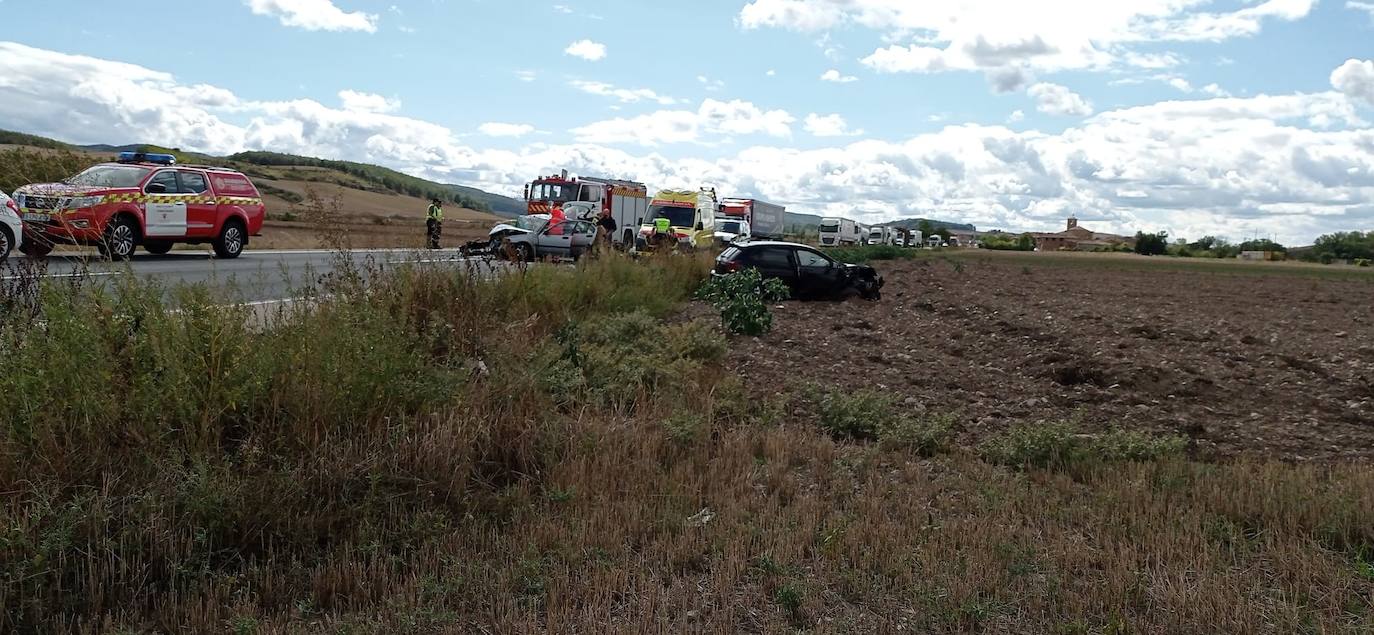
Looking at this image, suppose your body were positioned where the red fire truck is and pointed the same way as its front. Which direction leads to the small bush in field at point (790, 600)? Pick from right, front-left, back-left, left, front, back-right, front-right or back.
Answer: front-left

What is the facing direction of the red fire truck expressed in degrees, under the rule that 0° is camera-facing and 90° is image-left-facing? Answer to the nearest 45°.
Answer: approximately 45°

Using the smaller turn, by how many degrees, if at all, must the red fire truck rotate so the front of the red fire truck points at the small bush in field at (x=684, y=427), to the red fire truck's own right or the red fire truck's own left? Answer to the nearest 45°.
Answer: approximately 45° to the red fire truck's own left

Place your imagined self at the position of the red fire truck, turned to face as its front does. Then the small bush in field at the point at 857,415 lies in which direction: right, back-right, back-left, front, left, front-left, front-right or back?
front-left

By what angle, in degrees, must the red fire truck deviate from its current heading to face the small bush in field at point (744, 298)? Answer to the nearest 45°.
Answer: approximately 45° to its left

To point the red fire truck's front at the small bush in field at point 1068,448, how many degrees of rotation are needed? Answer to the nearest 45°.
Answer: approximately 45° to its left

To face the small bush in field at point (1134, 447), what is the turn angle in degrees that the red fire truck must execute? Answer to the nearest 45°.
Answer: approximately 45° to its left

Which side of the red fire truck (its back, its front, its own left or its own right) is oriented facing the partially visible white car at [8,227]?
front

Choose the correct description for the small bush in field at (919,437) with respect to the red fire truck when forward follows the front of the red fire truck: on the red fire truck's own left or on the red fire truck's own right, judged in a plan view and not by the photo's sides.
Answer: on the red fire truck's own left

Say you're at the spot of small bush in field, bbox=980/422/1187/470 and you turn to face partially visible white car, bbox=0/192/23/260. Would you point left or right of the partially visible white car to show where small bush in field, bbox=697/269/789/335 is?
right
